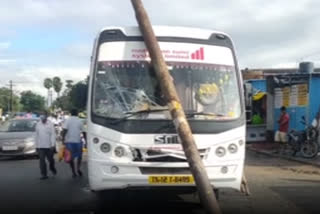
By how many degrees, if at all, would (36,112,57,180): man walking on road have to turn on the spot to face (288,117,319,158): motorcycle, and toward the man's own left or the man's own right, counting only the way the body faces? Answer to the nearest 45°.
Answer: approximately 90° to the man's own left

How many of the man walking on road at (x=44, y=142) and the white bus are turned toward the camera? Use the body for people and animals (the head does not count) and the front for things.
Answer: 2

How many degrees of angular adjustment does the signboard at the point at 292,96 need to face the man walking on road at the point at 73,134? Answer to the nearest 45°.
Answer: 0° — it already faces them

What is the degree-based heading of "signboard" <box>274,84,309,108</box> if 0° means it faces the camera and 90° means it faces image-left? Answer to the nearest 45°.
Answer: approximately 45°
